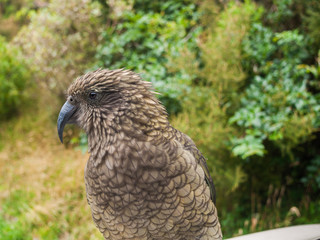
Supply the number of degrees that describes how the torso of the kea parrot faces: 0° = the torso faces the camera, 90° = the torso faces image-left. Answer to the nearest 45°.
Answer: approximately 45°

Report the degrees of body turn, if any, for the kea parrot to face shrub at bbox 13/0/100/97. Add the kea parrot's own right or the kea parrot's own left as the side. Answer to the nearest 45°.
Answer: approximately 135° to the kea parrot's own right
